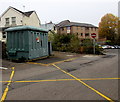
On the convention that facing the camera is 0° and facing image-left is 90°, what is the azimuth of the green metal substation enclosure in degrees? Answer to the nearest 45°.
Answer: approximately 315°

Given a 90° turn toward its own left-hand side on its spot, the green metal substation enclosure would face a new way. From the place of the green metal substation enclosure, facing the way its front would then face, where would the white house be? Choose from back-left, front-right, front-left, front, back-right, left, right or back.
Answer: front-left
